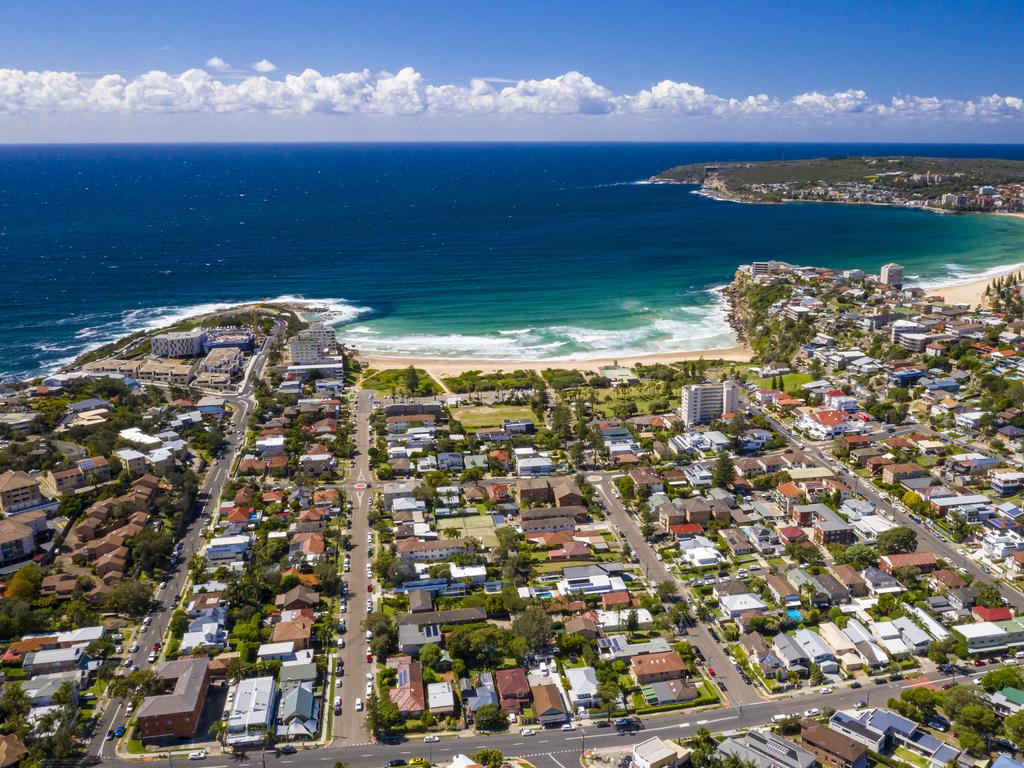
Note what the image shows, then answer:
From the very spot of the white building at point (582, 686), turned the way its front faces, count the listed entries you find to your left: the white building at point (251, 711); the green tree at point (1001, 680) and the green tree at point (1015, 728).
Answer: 2

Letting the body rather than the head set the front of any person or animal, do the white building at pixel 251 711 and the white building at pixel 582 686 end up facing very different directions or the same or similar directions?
same or similar directions

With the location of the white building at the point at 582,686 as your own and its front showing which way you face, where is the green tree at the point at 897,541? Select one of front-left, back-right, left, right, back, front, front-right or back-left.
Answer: back-left

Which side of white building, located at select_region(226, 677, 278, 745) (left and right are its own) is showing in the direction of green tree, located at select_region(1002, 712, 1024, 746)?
left

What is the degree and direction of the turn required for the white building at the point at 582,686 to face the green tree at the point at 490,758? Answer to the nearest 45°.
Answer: approximately 45° to its right

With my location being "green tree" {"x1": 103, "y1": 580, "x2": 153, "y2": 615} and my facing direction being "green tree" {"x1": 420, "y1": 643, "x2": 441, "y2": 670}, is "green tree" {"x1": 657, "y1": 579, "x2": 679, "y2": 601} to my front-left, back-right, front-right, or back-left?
front-left

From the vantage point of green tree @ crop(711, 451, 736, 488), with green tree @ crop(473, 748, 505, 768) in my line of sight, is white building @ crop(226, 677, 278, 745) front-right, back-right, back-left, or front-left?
front-right

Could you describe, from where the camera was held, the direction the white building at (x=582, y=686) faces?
facing the viewer

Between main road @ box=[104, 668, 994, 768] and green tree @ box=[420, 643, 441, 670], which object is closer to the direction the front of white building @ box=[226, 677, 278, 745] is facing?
the main road

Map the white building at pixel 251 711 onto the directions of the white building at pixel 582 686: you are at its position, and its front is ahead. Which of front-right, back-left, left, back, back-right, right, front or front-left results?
right

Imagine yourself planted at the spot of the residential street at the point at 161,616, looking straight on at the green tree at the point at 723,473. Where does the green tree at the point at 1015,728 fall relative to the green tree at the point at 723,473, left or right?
right

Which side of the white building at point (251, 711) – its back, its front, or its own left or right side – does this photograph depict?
front

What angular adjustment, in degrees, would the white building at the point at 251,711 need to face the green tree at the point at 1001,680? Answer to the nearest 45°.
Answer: approximately 90° to its left
